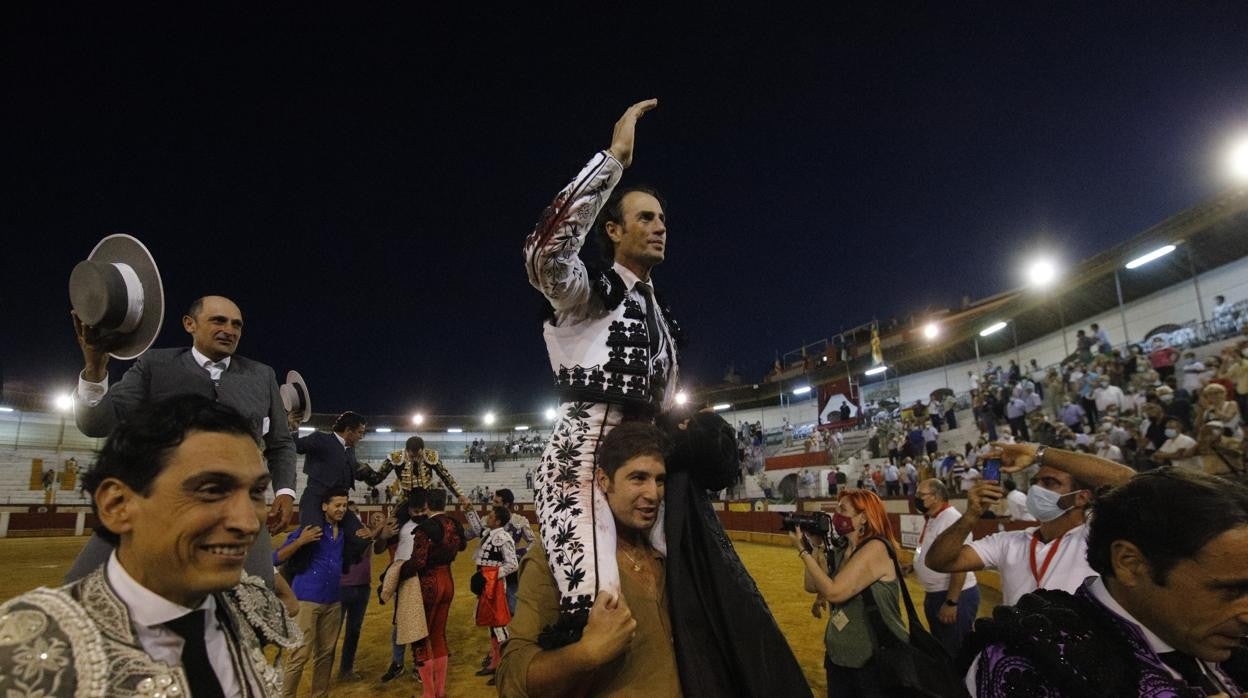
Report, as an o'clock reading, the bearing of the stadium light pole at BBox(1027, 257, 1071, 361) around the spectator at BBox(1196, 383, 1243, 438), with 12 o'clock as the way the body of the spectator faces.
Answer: The stadium light pole is roughly at 4 o'clock from the spectator.

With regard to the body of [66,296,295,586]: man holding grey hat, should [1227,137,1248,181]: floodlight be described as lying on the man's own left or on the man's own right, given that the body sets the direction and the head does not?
on the man's own left

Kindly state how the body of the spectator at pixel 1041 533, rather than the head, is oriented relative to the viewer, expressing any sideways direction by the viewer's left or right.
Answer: facing the viewer and to the left of the viewer

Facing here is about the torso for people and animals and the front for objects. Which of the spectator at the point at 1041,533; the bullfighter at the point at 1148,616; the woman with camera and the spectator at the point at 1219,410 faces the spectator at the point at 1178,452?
the spectator at the point at 1219,410

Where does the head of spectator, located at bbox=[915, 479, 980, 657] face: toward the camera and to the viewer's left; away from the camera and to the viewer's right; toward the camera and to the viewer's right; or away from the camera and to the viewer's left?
toward the camera and to the viewer's left

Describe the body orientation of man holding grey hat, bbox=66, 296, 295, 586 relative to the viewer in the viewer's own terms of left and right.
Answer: facing the viewer and to the right of the viewer

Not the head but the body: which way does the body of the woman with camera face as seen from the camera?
to the viewer's left

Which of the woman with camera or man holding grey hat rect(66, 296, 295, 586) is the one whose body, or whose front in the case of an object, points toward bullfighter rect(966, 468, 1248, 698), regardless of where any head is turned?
the man holding grey hat

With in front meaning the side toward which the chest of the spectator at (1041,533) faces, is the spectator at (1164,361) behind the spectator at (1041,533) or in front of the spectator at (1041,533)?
behind

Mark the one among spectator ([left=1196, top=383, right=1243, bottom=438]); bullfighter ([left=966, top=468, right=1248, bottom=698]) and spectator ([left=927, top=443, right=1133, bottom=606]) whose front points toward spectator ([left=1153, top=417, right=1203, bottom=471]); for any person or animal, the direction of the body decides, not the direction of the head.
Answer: spectator ([left=1196, top=383, right=1243, bottom=438])

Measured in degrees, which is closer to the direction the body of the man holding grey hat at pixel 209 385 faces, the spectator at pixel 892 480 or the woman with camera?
the woman with camera

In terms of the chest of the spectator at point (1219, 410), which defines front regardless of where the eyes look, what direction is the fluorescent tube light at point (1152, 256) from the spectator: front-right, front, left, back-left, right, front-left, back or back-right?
back-right

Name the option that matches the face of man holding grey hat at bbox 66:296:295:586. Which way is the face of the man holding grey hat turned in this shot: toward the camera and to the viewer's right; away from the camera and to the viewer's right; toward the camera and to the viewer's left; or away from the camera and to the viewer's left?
toward the camera and to the viewer's right
